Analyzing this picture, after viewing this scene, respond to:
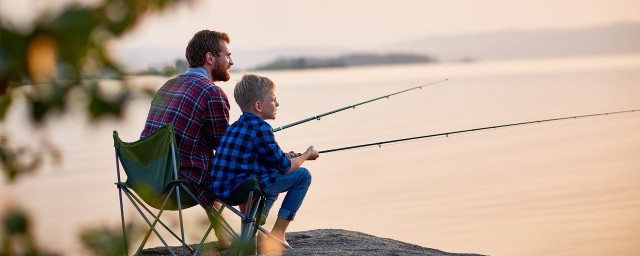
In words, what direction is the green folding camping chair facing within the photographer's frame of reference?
facing away from the viewer and to the right of the viewer

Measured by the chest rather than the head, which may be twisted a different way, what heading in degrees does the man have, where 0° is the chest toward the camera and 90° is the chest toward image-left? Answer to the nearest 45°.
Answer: approximately 225°

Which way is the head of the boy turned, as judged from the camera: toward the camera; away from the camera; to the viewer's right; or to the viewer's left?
to the viewer's right

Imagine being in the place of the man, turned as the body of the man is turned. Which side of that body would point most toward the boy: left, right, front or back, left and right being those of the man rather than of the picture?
right

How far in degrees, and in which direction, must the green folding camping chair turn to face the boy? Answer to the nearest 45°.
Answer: approximately 45° to its right
